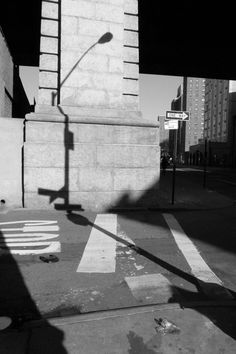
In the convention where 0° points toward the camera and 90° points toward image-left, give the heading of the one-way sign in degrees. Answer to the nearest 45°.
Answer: approximately 0°

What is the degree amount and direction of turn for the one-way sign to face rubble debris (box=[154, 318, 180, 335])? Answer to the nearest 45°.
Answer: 0° — it already faces it

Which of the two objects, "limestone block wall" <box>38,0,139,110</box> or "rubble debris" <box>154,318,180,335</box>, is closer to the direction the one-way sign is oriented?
the rubble debris

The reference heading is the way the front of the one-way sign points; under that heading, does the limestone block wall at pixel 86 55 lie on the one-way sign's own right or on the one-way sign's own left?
on the one-way sign's own right

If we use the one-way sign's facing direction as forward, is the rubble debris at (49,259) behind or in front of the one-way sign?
in front

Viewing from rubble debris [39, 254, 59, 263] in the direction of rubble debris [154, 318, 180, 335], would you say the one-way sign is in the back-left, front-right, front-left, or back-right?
back-left

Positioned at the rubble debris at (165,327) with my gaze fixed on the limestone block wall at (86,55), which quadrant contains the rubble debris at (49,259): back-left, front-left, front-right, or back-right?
front-left
